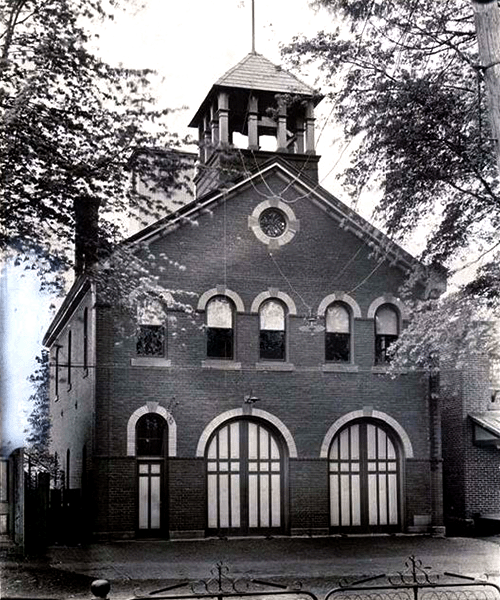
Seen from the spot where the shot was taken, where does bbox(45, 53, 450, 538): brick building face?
facing the viewer

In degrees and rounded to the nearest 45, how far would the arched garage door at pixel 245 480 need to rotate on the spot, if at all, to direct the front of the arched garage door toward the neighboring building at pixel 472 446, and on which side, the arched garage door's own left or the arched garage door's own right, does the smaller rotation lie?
approximately 135° to the arched garage door's own left

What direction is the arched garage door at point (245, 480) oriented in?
toward the camera

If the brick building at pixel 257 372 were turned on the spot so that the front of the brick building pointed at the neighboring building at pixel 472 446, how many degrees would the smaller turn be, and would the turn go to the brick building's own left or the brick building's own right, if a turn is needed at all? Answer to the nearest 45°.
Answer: approximately 135° to the brick building's own left

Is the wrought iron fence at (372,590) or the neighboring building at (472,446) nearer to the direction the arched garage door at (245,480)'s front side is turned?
the wrought iron fence
